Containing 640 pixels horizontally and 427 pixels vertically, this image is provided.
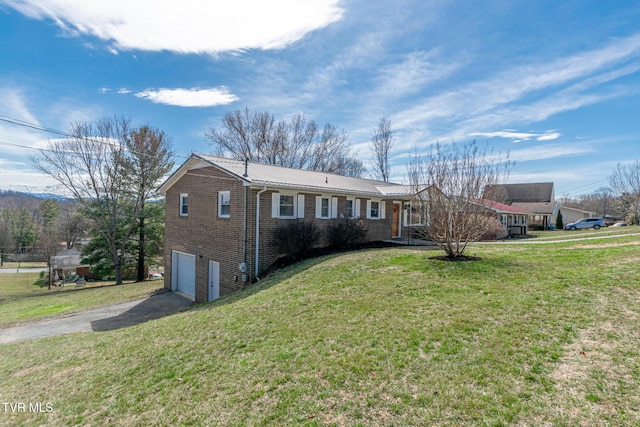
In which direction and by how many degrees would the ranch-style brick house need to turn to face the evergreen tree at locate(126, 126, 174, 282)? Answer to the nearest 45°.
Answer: approximately 180°

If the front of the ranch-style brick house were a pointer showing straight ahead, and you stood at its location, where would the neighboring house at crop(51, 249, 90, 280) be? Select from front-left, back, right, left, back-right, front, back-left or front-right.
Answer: back

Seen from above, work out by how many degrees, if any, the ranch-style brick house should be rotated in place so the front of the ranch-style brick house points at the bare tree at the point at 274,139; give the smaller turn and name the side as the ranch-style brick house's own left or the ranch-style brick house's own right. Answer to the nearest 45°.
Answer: approximately 135° to the ranch-style brick house's own left

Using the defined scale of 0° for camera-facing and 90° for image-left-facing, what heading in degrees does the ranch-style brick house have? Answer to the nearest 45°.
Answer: approximately 315°

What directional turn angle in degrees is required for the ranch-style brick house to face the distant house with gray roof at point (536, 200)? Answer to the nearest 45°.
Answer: approximately 90° to its left

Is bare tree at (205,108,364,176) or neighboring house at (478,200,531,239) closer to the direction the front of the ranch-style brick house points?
the neighboring house

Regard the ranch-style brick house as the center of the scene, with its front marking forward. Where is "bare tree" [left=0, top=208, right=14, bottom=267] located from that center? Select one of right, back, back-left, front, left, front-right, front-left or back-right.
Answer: back

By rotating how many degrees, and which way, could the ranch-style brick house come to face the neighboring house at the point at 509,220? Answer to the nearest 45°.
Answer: approximately 90° to its left

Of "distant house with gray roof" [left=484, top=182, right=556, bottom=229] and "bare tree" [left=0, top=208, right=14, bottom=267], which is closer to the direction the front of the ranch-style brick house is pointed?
the distant house with gray roof

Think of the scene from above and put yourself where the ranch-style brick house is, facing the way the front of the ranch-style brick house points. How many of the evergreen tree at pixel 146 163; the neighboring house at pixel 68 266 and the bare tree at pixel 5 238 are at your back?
3
